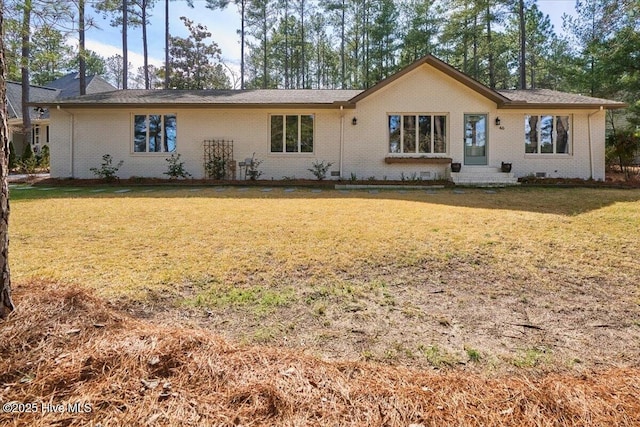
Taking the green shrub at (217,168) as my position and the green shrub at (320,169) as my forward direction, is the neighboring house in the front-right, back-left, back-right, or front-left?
back-left

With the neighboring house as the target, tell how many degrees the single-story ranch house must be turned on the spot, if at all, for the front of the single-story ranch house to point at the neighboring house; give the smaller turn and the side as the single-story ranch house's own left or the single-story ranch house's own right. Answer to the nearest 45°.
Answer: approximately 135° to the single-story ranch house's own right

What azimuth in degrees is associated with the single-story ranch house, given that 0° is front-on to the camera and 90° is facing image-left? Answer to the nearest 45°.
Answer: approximately 0°

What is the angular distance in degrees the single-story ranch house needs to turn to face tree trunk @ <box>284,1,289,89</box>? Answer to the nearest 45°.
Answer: approximately 180°

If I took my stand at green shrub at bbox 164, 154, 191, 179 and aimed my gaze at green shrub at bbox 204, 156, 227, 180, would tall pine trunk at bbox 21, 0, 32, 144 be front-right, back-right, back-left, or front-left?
back-left

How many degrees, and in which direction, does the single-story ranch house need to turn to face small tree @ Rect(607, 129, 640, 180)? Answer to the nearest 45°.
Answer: approximately 90° to its left
